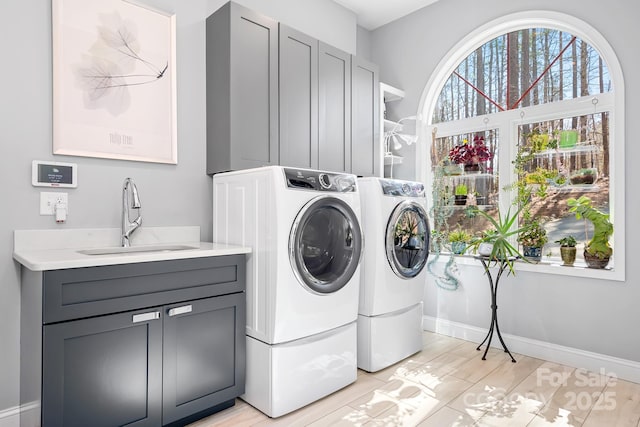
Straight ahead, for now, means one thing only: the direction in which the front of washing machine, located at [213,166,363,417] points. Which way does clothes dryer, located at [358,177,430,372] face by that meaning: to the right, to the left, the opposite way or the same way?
the same way

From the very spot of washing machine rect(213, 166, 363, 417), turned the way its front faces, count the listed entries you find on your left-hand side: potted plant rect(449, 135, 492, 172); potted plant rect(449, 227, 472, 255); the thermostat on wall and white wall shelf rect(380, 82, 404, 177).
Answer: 3

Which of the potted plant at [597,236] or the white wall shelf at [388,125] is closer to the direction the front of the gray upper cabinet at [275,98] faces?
the potted plant

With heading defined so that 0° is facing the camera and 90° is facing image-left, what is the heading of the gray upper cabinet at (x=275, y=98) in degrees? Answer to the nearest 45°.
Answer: approximately 315°

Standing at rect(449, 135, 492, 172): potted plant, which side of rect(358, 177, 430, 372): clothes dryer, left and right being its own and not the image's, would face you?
left

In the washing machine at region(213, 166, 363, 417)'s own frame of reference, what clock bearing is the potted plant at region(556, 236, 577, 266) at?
The potted plant is roughly at 10 o'clock from the washing machine.

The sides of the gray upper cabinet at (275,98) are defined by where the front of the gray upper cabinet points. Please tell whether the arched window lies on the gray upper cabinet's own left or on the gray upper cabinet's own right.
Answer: on the gray upper cabinet's own left

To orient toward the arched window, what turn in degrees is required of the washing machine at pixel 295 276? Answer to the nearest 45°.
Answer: approximately 45° to its left

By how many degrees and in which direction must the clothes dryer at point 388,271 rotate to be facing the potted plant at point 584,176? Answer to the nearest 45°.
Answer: approximately 45° to its left

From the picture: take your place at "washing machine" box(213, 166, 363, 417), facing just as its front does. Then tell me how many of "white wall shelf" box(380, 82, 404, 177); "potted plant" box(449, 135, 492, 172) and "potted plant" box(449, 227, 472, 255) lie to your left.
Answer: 3

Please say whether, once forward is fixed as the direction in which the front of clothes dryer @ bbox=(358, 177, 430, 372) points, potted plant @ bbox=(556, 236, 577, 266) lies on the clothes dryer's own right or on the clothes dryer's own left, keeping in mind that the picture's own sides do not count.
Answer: on the clothes dryer's own left

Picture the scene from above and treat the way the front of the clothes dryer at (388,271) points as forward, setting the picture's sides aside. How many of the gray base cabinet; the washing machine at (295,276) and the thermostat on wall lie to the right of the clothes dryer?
3

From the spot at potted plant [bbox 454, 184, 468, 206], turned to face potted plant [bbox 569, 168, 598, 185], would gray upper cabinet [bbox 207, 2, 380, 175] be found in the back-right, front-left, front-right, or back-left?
back-right

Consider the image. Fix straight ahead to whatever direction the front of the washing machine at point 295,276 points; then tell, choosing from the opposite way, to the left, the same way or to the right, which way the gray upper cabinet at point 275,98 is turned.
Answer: the same way

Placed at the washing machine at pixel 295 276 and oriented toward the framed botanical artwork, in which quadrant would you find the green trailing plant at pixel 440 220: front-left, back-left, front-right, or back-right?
back-right

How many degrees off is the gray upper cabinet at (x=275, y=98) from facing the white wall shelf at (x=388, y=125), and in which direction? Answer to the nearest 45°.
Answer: approximately 90° to its left

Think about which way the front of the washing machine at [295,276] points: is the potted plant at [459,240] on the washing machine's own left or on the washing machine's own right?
on the washing machine's own left

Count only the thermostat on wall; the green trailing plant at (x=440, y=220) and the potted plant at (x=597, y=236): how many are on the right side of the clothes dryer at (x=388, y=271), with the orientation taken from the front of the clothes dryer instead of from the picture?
1

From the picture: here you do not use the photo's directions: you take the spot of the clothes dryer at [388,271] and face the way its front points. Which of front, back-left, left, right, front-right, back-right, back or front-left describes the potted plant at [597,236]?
front-left

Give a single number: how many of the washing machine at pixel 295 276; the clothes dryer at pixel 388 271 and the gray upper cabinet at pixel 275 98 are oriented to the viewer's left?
0
